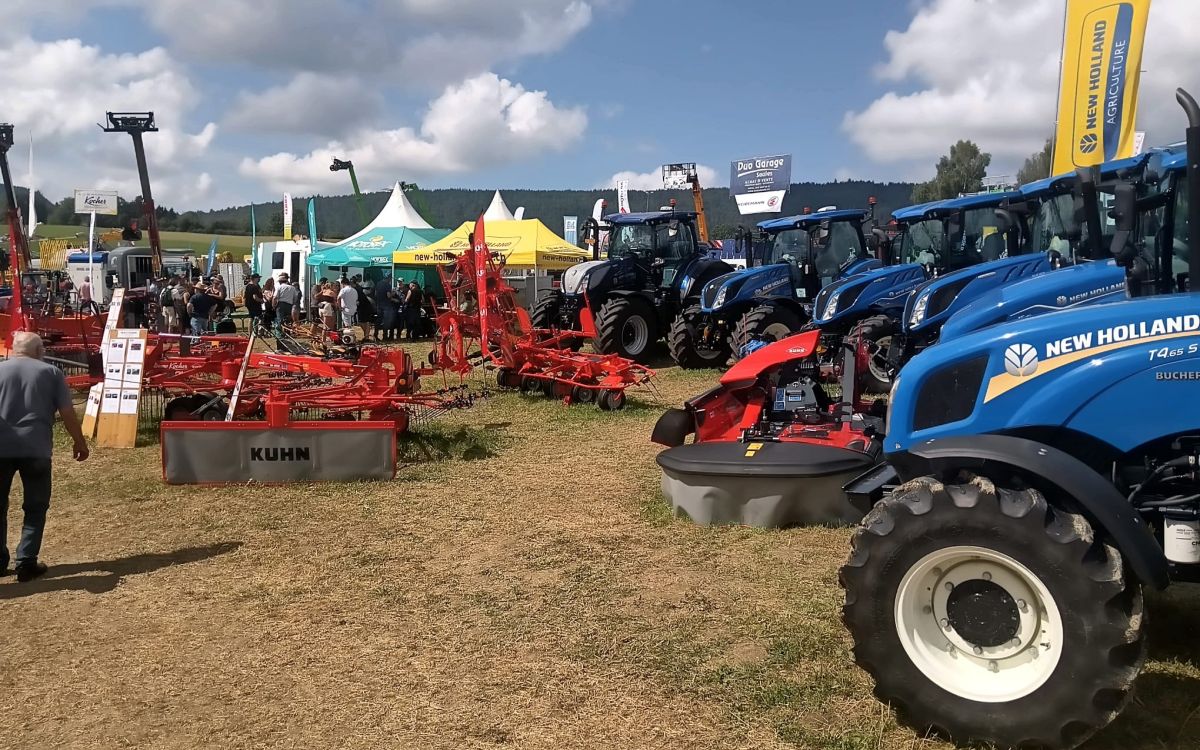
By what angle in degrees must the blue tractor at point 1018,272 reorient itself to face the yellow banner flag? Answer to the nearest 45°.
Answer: approximately 135° to its right

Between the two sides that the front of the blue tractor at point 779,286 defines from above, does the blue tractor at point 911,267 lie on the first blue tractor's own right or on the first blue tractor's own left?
on the first blue tractor's own left

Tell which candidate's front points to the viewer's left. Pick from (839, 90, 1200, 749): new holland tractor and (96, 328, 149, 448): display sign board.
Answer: the new holland tractor

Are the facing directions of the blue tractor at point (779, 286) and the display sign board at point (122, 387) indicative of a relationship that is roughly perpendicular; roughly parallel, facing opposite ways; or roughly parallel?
roughly perpendicular

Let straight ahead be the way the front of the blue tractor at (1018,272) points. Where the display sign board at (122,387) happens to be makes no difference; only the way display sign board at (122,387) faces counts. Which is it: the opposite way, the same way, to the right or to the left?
to the left

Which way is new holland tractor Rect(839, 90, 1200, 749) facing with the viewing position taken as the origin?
facing to the left of the viewer

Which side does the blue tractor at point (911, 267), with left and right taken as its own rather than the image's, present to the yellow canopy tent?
right

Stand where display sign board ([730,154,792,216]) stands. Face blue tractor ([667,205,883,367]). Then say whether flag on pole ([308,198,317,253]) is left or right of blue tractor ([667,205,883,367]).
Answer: right
